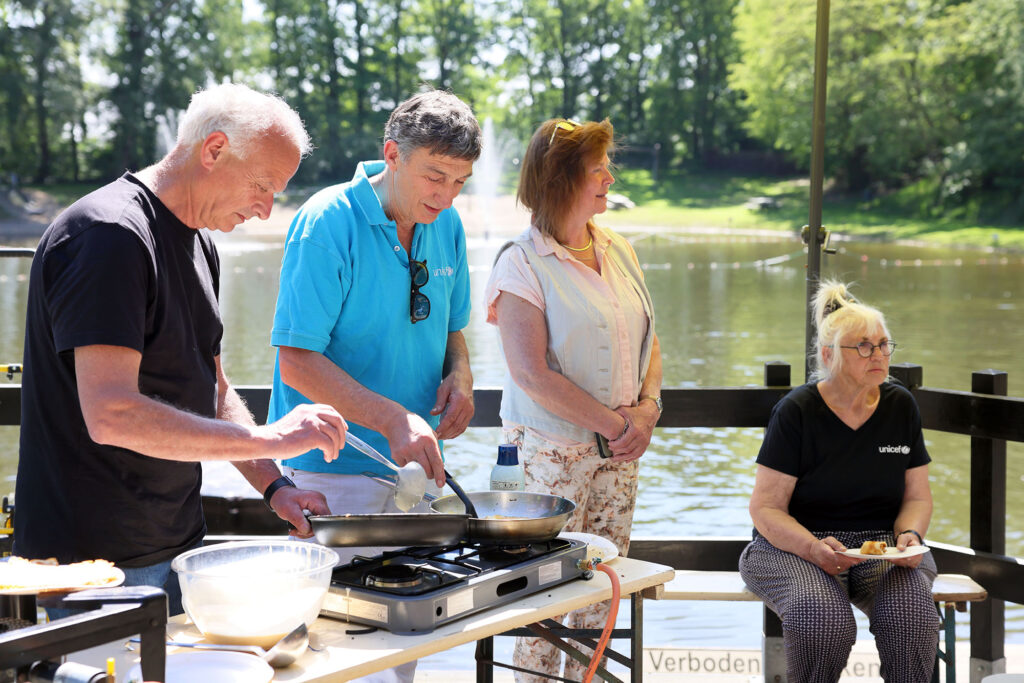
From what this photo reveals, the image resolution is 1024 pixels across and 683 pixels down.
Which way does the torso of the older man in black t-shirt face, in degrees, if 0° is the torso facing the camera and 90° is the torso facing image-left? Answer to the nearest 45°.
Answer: approximately 270°

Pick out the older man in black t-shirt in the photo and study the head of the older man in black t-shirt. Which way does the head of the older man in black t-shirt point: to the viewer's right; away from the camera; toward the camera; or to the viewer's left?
to the viewer's right

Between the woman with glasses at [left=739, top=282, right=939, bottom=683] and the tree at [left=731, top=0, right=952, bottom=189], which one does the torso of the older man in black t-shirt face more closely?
the woman with glasses
